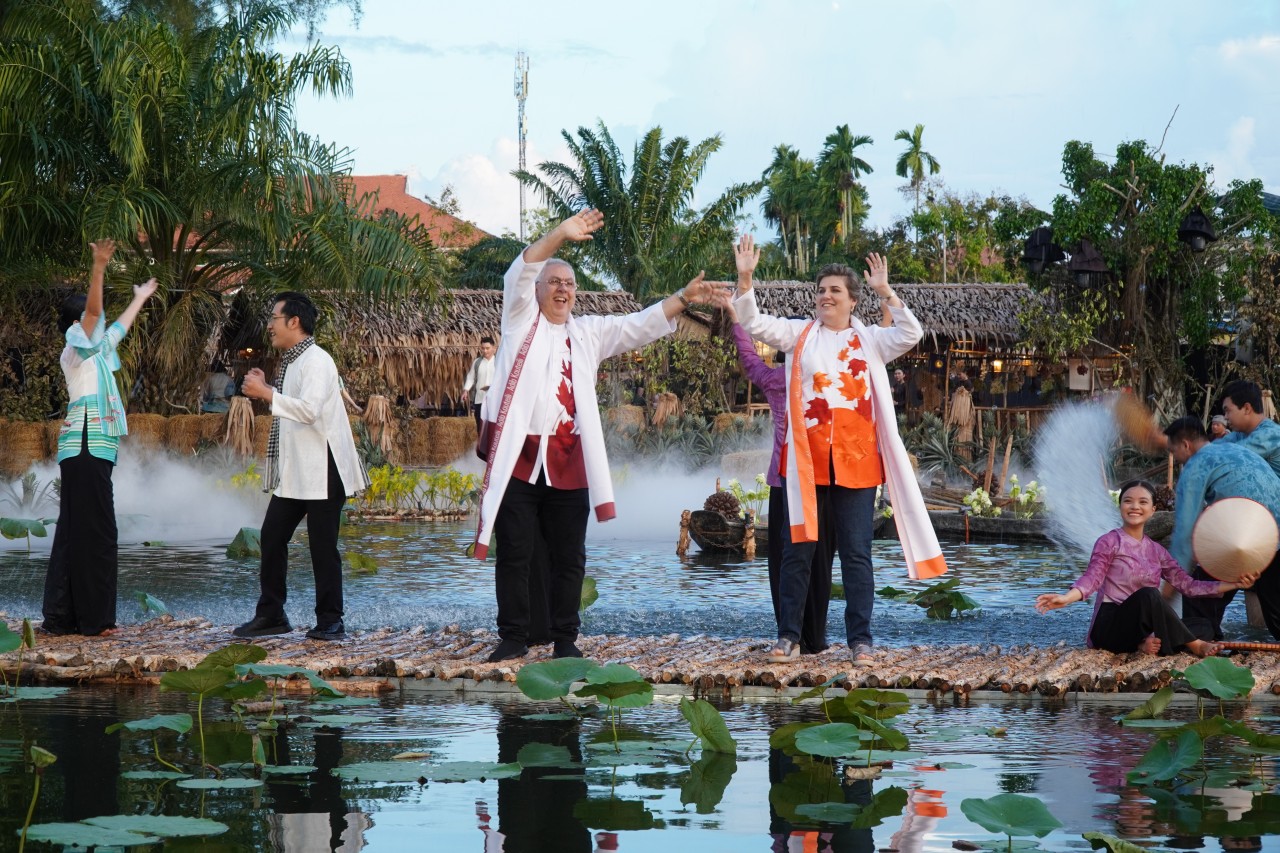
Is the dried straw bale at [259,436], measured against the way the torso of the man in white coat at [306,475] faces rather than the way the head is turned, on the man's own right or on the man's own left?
on the man's own right

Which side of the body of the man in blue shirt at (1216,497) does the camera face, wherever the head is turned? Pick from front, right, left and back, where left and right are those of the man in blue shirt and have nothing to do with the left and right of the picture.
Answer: left

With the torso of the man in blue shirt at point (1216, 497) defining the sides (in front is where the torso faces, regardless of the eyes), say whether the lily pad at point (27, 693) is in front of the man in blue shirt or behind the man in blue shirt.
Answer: in front

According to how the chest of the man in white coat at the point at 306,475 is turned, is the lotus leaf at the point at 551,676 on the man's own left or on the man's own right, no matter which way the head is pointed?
on the man's own left

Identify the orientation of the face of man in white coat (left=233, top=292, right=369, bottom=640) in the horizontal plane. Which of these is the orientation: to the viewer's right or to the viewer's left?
to the viewer's left

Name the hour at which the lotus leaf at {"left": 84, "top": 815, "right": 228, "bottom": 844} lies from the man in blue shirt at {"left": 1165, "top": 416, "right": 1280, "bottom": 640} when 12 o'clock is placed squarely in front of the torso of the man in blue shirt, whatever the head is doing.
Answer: The lotus leaf is roughly at 10 o'clock from the man in blue shirt.

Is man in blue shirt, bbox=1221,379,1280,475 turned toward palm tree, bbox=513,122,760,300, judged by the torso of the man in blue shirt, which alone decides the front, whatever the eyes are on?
no

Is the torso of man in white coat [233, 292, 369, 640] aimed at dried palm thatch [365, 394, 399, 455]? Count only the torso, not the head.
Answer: no

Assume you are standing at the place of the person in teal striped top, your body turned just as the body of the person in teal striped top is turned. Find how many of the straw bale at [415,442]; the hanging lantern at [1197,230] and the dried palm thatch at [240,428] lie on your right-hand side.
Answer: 0

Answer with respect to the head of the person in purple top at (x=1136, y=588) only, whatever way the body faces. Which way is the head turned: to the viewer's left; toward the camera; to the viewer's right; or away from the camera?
toward the camera

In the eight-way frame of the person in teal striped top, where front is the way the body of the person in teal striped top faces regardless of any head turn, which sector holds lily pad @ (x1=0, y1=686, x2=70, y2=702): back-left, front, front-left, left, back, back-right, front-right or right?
right
